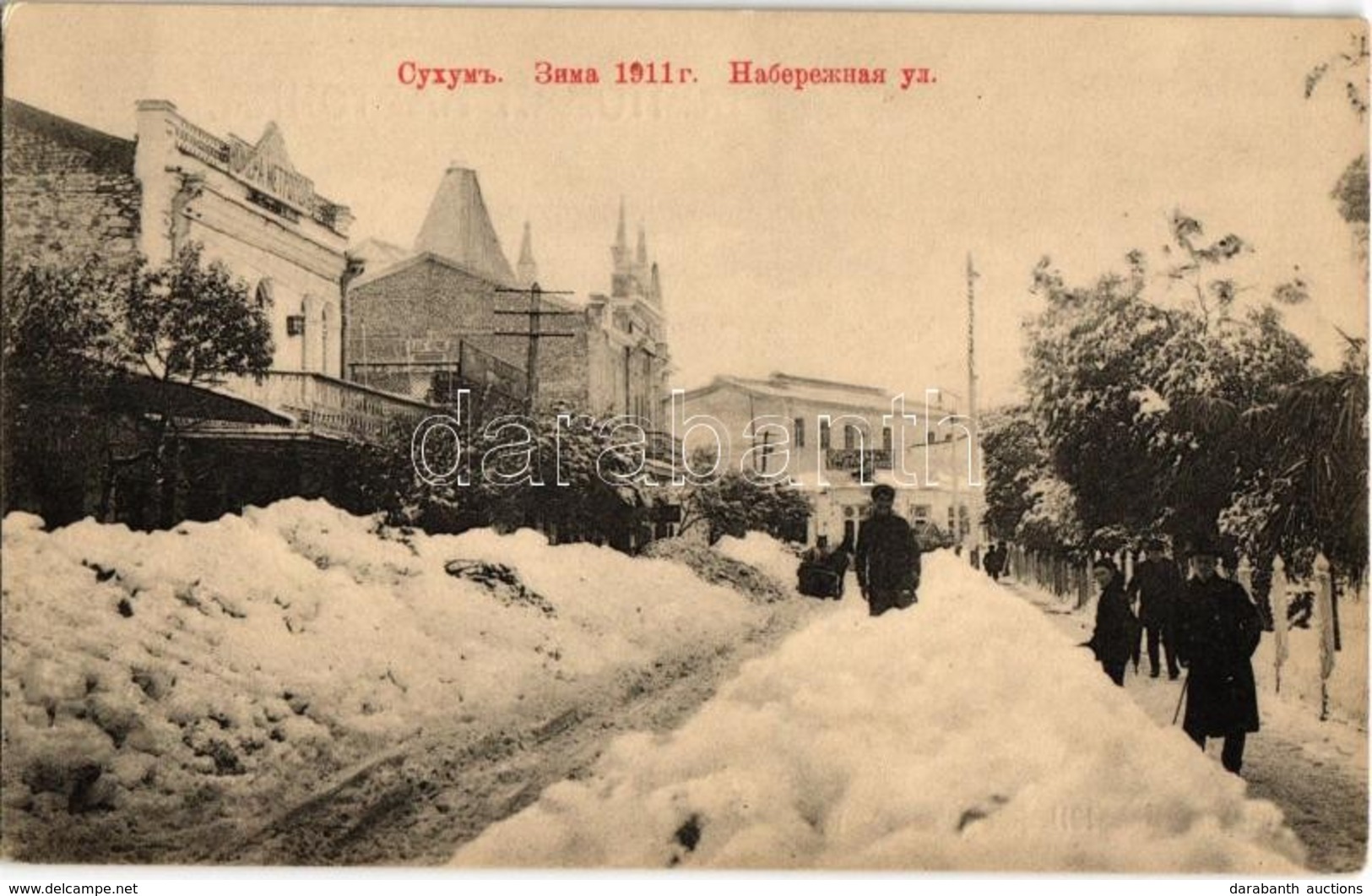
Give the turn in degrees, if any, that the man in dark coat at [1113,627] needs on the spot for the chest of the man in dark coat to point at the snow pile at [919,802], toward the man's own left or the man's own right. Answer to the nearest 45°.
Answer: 0° — they already face it

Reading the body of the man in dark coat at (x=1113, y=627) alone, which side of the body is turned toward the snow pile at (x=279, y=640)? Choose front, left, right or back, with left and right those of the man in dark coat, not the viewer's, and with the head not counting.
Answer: front

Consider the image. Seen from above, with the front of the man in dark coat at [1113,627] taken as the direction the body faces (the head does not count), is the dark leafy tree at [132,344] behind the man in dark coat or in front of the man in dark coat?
in front

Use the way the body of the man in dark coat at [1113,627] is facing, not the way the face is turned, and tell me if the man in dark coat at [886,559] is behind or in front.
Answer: in front
